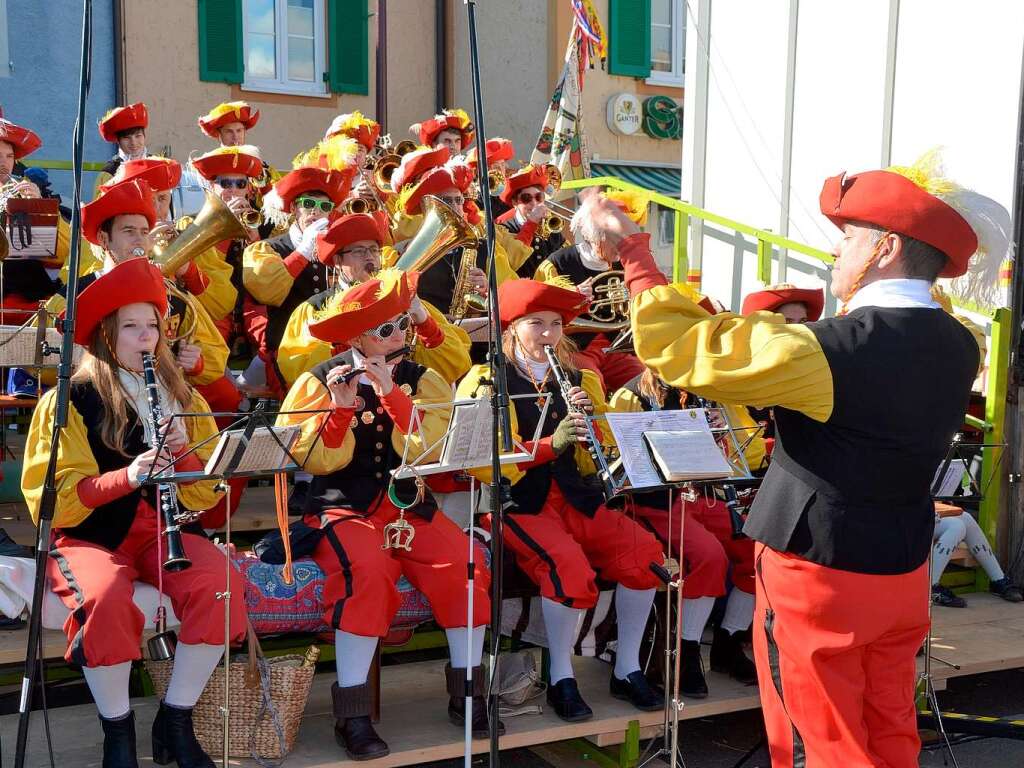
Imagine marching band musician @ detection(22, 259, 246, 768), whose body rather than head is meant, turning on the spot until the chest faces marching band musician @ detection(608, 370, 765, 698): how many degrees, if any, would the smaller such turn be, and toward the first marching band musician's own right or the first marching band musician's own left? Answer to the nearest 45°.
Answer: approximately 45° to the first marching band musician's own left

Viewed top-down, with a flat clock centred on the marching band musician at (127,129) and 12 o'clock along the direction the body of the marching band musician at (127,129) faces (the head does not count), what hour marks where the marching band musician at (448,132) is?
the marching band musician at (448,132) is roughly at 10 o'clock from the marching band musician at (127,129).

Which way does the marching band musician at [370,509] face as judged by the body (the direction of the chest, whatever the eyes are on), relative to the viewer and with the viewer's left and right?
facing the viewer and to the right of the viewer

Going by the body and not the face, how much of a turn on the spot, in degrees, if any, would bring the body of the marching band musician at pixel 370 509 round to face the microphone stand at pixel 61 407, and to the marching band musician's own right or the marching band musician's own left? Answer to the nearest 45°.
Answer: approximately 90° to the marching band musician's own right

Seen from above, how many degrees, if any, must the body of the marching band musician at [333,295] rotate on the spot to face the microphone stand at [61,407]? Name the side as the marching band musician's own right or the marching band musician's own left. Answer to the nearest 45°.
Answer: approximately 45° to the marching band musician's own right

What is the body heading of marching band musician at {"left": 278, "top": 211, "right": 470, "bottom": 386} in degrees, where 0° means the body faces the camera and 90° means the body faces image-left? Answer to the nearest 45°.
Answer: approximately 315°

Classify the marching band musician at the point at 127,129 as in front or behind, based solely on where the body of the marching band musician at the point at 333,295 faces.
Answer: behind

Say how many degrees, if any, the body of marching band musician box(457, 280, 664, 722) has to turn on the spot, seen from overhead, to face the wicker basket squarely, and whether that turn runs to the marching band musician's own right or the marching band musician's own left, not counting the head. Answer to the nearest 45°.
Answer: approximately 90° to the marching band musician's own right

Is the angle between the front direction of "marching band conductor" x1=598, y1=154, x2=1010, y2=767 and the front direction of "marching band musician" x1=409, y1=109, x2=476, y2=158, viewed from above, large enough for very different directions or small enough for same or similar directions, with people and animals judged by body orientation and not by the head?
very different directions

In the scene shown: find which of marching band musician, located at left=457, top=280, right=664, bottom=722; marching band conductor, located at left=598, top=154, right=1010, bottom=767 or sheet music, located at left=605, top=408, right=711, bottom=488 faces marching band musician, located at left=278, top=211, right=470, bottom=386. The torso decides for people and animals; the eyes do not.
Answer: marching band conductor, located at left=598, top=154, right=1010, bottom=767

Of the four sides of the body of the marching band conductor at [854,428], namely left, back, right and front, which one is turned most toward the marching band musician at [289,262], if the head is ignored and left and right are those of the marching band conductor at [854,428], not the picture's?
front

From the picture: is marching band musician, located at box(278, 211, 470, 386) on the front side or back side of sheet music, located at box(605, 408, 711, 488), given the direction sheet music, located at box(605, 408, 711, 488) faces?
on the back side

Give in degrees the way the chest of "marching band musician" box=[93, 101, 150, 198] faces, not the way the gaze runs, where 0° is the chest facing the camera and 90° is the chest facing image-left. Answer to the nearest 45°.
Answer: approximately 315°
